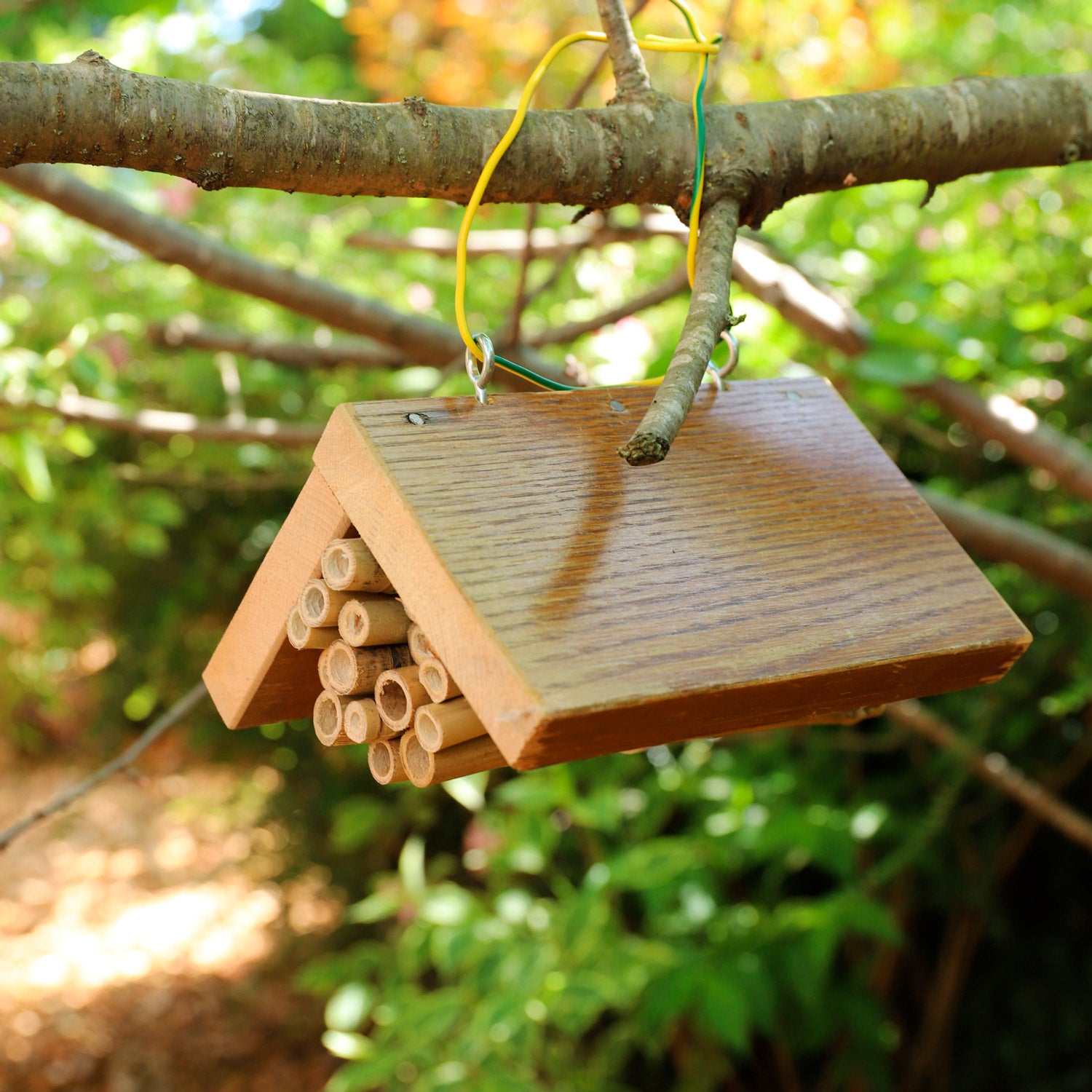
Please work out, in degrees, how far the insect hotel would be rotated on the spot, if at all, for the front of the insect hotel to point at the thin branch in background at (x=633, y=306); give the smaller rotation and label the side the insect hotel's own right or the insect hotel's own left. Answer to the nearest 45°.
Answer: approximately 135° to the insect hotel's own right

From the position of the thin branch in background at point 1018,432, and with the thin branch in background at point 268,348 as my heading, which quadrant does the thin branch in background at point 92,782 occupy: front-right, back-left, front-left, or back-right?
front-left

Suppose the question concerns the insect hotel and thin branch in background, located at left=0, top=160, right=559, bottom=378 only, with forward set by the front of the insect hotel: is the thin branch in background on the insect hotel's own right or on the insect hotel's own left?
on the insect hotel's own right

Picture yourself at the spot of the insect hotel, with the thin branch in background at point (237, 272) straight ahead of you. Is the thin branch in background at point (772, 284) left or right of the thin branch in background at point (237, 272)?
right

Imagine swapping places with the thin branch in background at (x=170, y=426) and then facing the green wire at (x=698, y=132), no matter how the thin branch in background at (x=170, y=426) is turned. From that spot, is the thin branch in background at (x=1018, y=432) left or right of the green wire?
left

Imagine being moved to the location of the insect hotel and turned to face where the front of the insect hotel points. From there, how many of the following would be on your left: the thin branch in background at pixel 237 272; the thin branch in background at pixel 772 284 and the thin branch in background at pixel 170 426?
0

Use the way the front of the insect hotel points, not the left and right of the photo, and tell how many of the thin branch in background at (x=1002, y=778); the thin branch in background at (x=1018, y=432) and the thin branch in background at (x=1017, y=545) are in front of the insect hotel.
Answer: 0

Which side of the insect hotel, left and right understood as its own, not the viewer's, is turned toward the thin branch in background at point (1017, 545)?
back

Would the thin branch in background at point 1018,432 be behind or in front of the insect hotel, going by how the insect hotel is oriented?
behind

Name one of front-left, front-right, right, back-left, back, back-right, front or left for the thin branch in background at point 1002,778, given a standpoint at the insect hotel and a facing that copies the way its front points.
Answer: back

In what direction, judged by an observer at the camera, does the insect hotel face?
facing the viewer and to the left of the viewer

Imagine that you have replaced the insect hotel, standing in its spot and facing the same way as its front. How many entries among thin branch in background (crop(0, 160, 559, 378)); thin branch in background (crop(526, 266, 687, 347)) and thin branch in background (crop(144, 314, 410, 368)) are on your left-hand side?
0
